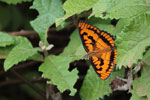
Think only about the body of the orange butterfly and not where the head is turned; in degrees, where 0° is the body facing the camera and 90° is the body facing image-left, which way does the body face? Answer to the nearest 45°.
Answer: approximately 90°

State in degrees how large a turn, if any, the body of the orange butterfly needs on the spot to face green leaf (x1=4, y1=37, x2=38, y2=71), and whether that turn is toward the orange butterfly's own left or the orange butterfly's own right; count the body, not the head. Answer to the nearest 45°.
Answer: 0° — it already faces it
